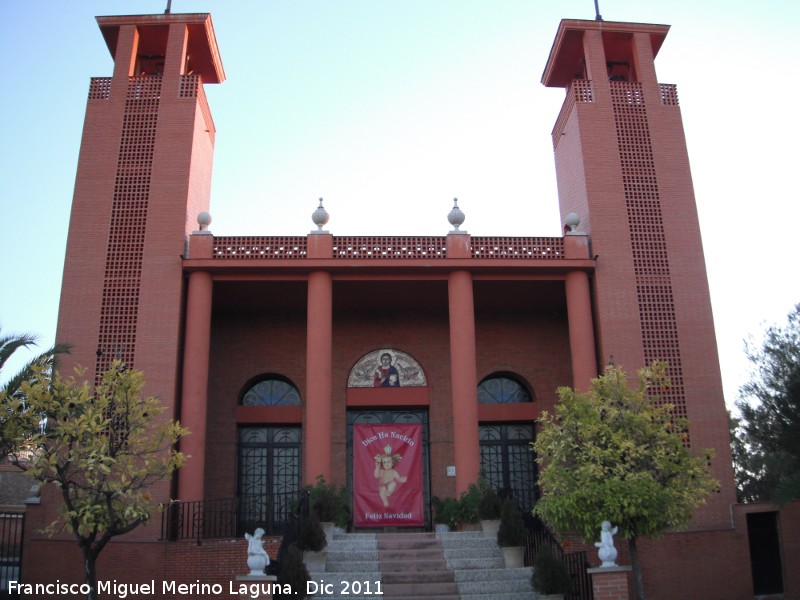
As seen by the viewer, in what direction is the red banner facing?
toward the camera

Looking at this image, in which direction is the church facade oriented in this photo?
toward the camera

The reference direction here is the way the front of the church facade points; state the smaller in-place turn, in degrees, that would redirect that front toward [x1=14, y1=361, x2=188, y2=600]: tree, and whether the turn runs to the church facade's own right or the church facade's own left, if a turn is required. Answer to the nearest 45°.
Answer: approximately 45° to the church facade's own right

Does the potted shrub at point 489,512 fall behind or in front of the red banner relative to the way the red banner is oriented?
in front

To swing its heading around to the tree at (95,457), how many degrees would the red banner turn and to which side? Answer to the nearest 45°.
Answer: approximately 45° to its right

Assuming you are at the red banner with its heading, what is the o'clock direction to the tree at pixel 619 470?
The tree is roughly at 11 o'clock from the red banner.

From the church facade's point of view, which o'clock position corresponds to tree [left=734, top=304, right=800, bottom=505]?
The tree is roughly at 9 o'clock from the church facade.

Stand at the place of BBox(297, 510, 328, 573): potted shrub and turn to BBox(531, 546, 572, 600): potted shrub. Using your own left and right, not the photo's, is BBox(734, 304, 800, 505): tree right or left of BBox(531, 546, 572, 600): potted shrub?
left

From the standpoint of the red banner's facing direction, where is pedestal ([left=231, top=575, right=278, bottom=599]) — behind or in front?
in front

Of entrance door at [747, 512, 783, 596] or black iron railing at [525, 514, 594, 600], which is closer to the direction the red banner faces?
the black iron railing

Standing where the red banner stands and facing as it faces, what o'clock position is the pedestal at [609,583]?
The pedestal is roughly at 11 o'clock from the red banner.
